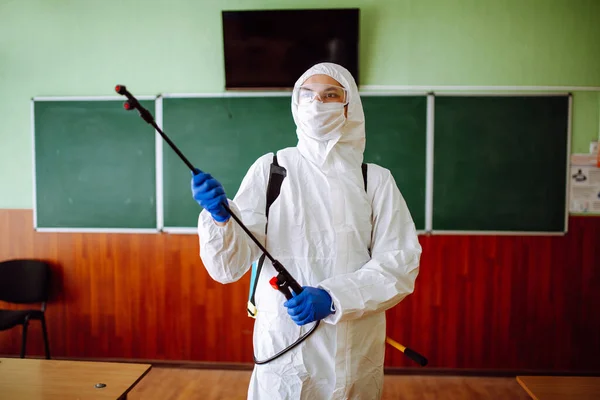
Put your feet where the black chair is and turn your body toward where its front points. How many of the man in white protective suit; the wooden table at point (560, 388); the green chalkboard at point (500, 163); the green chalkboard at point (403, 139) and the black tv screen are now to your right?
0

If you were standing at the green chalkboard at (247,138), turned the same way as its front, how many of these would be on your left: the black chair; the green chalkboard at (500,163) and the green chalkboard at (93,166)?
1

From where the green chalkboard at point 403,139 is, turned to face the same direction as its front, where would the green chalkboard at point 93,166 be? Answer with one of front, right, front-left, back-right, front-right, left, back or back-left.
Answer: right

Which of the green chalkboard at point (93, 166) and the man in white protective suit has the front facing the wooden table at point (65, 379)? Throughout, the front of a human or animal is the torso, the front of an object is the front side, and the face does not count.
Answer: the green chalkboard

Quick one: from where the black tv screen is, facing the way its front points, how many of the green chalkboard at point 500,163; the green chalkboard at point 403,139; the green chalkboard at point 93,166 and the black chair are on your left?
2

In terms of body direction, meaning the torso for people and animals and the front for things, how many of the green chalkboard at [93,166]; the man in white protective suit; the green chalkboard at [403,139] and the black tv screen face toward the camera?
4

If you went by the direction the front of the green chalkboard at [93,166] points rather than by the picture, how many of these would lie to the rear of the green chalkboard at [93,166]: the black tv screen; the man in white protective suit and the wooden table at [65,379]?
0

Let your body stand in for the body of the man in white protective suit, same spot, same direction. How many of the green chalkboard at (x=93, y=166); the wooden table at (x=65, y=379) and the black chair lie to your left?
0

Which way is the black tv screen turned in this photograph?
toward the camera

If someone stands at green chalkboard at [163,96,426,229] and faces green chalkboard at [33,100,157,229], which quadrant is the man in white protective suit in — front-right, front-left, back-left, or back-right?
back-left

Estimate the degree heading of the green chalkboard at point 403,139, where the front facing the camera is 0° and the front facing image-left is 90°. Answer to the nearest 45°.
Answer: approximately 0°

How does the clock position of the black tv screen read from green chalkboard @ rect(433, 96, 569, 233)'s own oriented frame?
The black tv screen is roughly at 2 o'clock from the green chalkboard.

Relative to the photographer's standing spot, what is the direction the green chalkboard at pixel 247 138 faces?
facing the viewer
